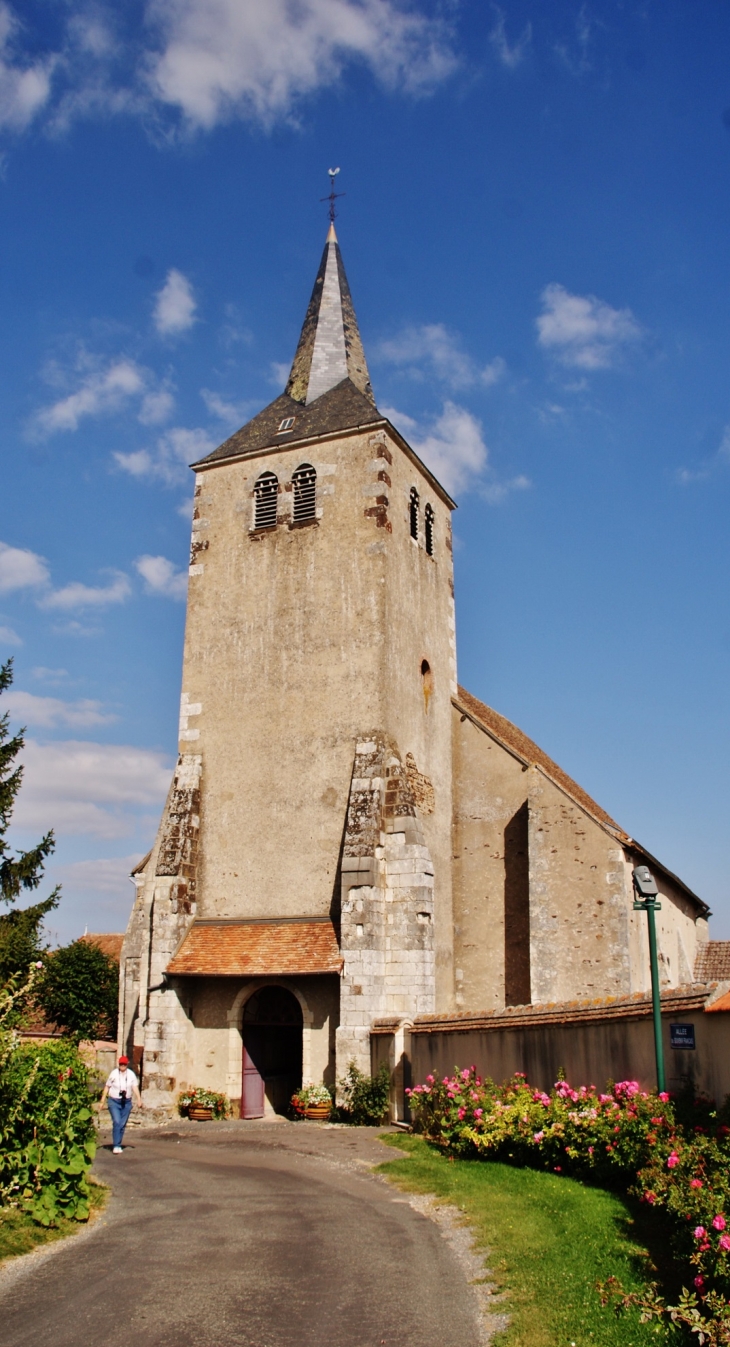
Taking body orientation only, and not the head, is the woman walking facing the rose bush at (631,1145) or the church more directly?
the rose bush

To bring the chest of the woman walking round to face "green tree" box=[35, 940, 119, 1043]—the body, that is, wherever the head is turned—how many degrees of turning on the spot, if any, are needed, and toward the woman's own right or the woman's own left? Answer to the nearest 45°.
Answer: approximately 180°

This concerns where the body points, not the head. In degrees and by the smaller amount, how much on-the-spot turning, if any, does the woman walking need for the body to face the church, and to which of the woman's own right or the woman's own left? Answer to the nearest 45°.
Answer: approximately 135° to the woman's own left

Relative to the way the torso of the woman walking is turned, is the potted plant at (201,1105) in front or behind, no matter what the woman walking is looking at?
behind

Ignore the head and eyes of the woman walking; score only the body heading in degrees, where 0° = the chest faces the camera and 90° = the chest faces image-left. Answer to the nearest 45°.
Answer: approximately 0°

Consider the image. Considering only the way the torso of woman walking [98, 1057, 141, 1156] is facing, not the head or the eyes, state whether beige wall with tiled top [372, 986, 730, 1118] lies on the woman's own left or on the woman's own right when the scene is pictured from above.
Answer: on the woman's own left
